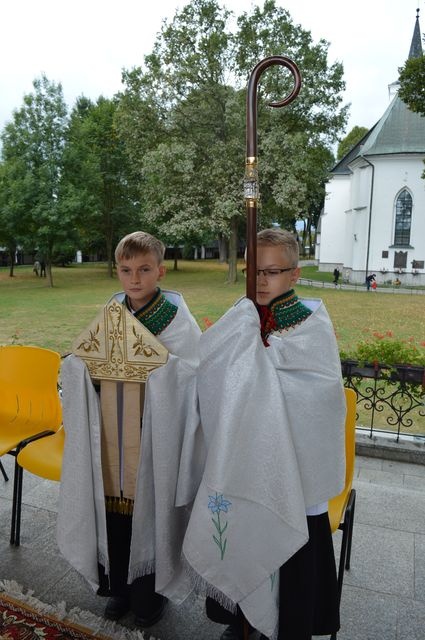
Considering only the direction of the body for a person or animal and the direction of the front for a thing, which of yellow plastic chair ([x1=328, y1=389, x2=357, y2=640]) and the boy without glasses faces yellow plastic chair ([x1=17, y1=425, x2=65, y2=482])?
yellow plastic chair ([x1=328, y1=389, x2=357, y2=640])

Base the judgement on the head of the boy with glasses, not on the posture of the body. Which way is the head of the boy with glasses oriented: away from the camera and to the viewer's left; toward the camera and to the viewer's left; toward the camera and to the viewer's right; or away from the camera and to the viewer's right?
toward the camera and to the viewer's left

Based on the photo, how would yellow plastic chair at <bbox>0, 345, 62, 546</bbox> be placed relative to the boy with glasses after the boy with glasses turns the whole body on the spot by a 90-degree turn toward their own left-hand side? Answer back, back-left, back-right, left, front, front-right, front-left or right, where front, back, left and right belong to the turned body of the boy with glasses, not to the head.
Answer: back

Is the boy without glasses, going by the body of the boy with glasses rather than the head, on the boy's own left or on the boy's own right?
on the boy's own right

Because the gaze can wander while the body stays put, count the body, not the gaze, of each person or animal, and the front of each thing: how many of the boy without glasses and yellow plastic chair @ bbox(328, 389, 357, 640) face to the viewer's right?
0

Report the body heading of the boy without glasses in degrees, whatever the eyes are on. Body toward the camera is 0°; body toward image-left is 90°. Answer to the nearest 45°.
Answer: approximately 45°

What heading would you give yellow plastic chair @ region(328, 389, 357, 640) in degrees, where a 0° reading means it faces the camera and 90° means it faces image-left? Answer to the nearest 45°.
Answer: approximately 90°
